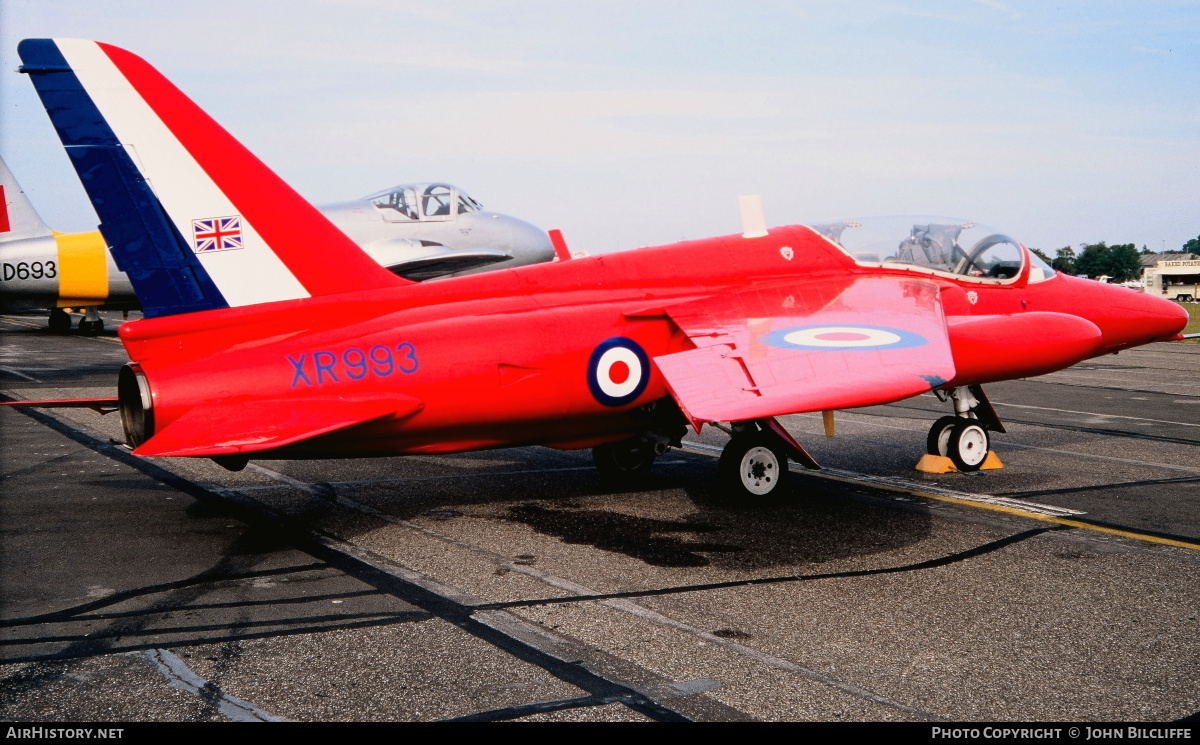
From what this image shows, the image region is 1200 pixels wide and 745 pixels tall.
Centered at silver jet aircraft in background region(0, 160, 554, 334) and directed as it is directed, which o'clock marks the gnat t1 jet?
The gnat t1 jet is roughly at 3 o'clock from the silver jet aircraft in background.

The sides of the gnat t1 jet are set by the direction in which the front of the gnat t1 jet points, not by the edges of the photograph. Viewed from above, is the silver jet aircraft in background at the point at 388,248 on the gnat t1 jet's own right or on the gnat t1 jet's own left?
on the gnat t1 jet's own left

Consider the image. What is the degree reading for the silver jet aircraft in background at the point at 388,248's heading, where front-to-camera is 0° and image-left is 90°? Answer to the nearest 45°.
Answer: approximately 270°

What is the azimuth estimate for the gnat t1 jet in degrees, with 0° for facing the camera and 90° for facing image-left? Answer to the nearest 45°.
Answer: approximately 225°
